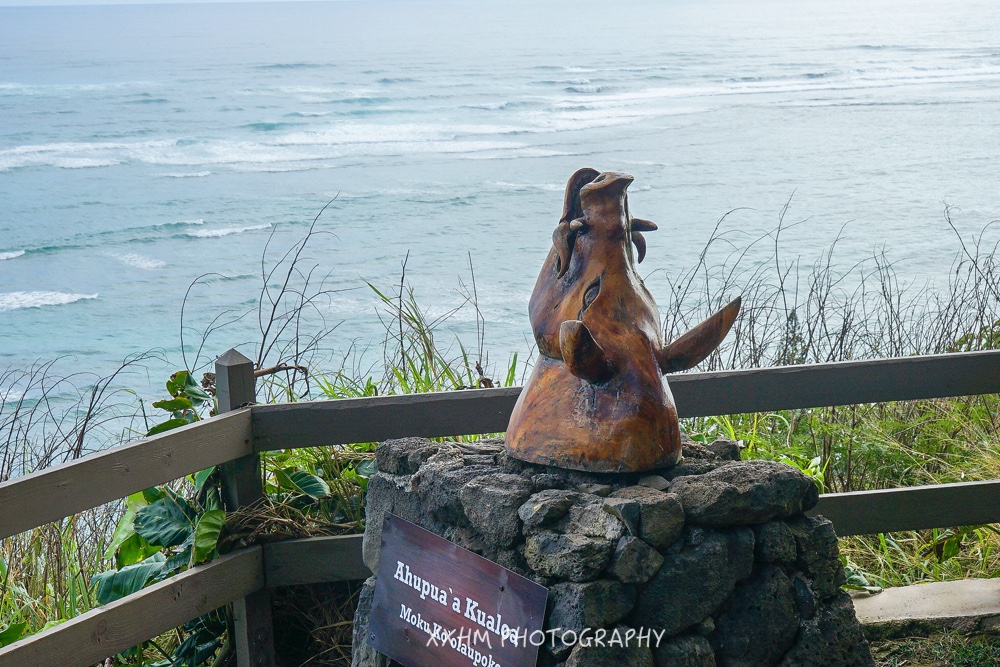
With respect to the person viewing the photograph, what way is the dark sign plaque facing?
facing the viewer and to the left of the viewer
